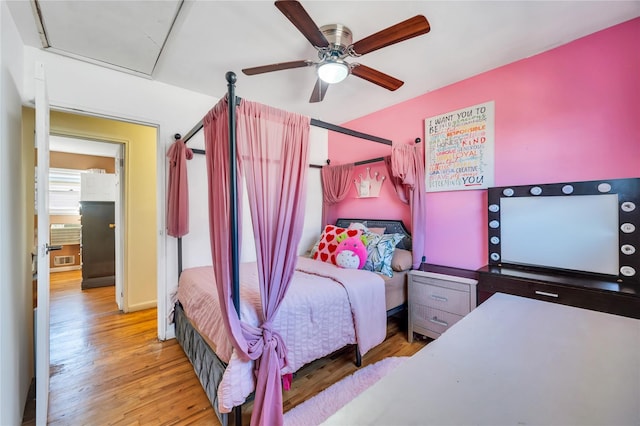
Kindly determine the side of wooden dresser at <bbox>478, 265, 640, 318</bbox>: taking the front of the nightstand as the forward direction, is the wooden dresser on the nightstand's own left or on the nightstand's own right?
on the nightstand's own left

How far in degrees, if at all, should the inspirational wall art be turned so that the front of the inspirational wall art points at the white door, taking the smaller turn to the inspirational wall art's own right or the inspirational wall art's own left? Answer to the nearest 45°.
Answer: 0° — it already faces it

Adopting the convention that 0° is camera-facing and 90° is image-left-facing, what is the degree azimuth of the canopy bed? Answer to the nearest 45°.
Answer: approximately 45°

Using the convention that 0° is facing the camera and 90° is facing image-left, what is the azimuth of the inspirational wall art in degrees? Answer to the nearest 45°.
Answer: approximately 45°
